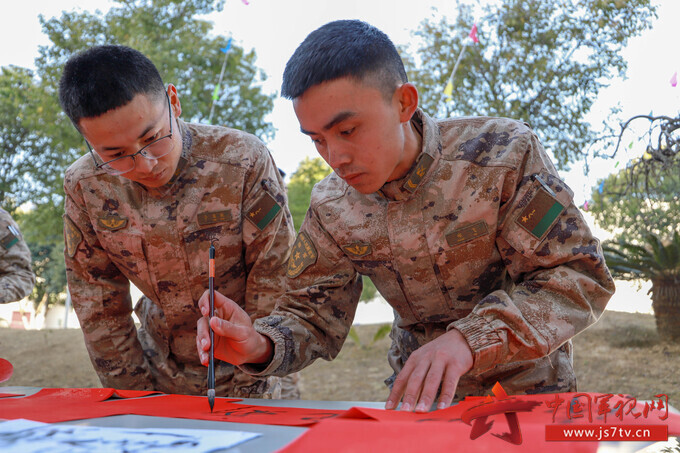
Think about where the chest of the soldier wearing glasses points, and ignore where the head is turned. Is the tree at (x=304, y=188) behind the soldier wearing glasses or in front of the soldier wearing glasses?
behind

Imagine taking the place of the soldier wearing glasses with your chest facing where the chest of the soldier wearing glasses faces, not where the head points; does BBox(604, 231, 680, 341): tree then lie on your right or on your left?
on your left

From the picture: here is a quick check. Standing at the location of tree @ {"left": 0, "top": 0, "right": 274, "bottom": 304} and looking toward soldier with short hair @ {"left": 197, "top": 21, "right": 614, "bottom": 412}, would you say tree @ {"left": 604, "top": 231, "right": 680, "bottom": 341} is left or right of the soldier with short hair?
left

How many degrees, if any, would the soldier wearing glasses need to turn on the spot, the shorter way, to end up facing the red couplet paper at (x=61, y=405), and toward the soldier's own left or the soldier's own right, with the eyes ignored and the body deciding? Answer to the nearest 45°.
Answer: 0° — they already face it

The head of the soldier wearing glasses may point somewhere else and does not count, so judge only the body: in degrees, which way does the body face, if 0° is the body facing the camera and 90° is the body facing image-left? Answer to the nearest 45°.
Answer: approximately 0°

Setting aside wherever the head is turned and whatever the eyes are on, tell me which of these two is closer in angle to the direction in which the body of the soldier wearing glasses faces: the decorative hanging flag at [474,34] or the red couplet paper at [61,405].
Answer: the red couplet paper

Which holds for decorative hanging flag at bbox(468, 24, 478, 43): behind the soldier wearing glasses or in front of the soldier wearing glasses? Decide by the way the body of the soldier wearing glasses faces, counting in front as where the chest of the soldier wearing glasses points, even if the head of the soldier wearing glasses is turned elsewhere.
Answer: behind

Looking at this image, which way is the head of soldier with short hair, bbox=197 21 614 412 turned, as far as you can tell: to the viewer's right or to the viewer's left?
to the viewer's left

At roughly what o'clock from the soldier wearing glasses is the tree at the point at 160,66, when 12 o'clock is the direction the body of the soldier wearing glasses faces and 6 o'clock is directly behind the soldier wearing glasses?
The tree is roughly at 6 o'clock from the soldier wearing glasses.
